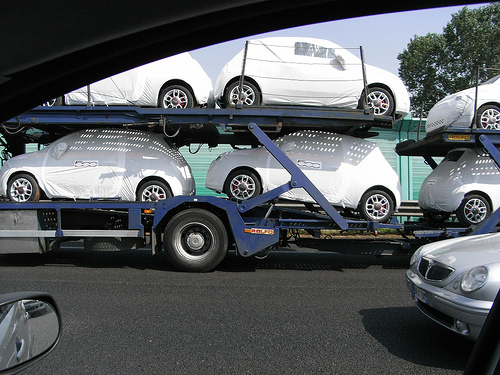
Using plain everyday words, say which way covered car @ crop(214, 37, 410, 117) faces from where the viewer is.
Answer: facing to the right of the viewer

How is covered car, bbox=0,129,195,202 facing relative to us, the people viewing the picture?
facing to the left of the viewer

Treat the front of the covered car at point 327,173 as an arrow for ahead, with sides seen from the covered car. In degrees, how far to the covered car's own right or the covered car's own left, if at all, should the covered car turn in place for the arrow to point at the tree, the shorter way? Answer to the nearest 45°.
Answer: approximately 135° to the covered car's own right

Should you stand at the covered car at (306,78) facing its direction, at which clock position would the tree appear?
The tree is roughly at 10 o'clock from the covered car.

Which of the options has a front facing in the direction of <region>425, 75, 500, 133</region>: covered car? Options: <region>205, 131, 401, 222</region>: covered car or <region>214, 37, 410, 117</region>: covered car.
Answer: <region>214, 37, 410, 117</region>: covered car

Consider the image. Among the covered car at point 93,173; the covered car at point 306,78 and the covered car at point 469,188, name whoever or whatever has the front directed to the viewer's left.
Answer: the covered car at point 93,173

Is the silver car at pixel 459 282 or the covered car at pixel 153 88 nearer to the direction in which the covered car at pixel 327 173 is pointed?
the covered car

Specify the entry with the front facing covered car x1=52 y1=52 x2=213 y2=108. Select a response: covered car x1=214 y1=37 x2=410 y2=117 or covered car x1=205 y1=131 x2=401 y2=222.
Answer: covered car x1=205 y1=131 x2=401 y2=222

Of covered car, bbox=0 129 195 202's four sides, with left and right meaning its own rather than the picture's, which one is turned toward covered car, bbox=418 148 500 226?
back

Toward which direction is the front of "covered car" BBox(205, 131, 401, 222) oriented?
to the viewer's left

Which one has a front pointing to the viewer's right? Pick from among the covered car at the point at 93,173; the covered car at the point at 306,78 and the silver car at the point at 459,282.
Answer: the covered car at the point at 306,78
